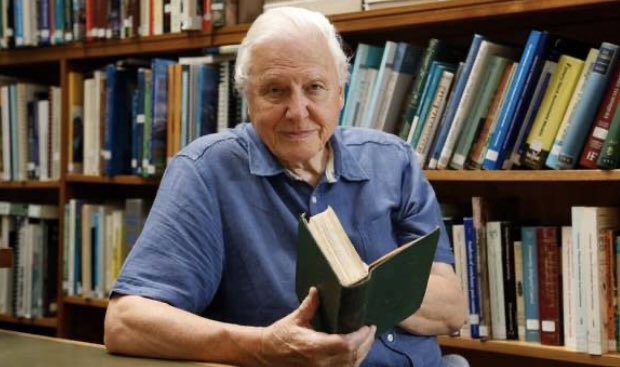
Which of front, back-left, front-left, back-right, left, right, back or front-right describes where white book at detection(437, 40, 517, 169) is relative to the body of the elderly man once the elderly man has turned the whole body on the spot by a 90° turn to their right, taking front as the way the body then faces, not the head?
back-right

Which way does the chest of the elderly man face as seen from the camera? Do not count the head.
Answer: toward the camera

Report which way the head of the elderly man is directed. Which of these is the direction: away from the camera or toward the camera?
toward the camera

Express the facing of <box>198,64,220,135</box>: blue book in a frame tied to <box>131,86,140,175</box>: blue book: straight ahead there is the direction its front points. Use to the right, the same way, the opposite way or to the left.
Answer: the same way
